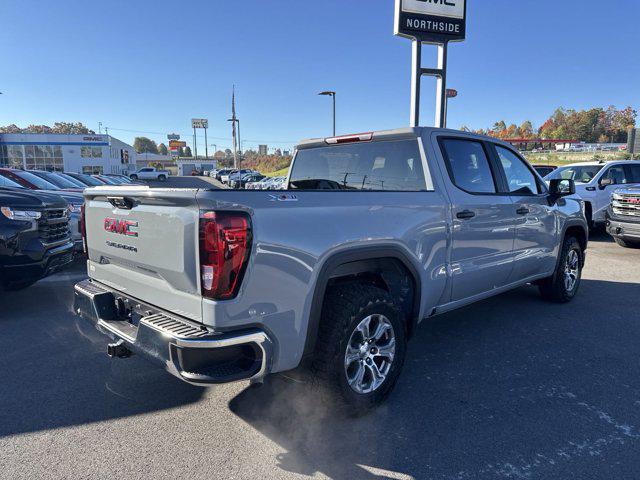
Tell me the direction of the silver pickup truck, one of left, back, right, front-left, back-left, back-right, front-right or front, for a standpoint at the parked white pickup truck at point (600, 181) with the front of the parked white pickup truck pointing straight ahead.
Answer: front-left

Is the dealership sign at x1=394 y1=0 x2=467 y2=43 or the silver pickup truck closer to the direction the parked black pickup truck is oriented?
the silver pickup truck

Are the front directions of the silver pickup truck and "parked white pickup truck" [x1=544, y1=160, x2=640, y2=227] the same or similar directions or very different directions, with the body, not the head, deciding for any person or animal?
very different directions

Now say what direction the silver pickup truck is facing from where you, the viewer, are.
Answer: facing away from the viewer and to the right of the viewer

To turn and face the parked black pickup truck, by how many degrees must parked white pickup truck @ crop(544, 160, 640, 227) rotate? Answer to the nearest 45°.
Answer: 0° — it already faces it

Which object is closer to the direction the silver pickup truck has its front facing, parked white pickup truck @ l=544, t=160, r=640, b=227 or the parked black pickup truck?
the parked white pickup truck

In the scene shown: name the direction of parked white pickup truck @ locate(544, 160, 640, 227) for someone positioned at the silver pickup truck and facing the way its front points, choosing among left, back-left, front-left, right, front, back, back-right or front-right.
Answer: front

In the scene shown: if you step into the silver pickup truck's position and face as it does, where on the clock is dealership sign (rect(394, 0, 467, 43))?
The dealership sign is roughly at 11 o'clock from the silver pickup truck.

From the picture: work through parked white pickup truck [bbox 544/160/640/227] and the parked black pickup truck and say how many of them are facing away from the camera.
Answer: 0

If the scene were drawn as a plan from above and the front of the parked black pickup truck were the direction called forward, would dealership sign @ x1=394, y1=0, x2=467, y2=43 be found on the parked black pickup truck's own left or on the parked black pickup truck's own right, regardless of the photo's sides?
on the parked black pickup truck's own left

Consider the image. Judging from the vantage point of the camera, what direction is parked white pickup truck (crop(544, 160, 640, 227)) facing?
facing the viewer and to the left of the viewer

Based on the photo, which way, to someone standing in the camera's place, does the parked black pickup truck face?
facing the viewer and to the right of the viewer
